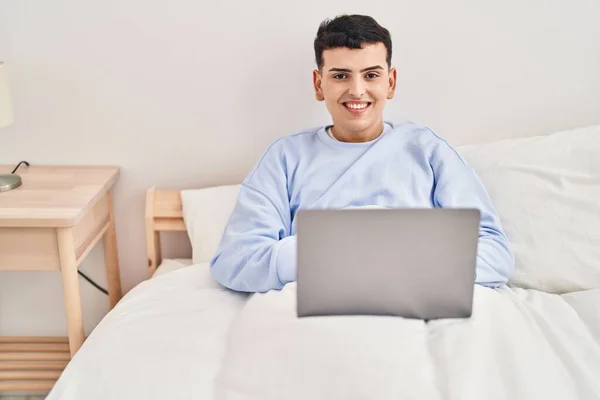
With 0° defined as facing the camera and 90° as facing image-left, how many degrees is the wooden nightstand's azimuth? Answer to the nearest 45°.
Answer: approximately 0°

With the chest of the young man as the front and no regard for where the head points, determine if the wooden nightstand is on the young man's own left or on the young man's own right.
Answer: on the young man's own right

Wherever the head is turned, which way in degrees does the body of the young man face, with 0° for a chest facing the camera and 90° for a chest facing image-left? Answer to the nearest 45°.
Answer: approximately 0°

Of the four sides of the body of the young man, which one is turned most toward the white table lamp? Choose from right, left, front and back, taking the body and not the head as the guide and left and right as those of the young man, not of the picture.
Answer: right
